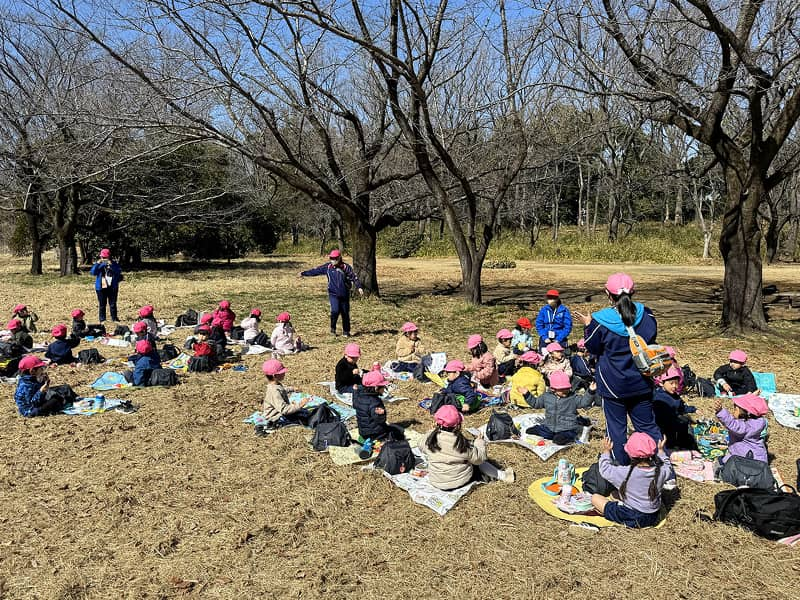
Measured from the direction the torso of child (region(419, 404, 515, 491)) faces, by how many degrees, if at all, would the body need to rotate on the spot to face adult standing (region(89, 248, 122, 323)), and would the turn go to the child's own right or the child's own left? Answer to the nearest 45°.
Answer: approximately 45° to the child's own left

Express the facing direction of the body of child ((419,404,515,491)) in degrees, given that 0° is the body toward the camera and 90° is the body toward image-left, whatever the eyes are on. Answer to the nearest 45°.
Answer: approximately 180°

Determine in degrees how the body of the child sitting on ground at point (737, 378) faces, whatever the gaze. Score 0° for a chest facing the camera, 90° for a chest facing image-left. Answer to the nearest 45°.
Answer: approximately 45°

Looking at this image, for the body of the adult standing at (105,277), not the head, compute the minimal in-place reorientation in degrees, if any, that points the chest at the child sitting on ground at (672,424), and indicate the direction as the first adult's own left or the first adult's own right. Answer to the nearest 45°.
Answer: approximately 45° to the first adult's own left

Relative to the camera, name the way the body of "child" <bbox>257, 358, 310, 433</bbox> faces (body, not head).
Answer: to the viewer's right

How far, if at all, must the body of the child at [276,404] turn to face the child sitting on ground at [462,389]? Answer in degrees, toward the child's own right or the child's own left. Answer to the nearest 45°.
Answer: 0° — they already face them
